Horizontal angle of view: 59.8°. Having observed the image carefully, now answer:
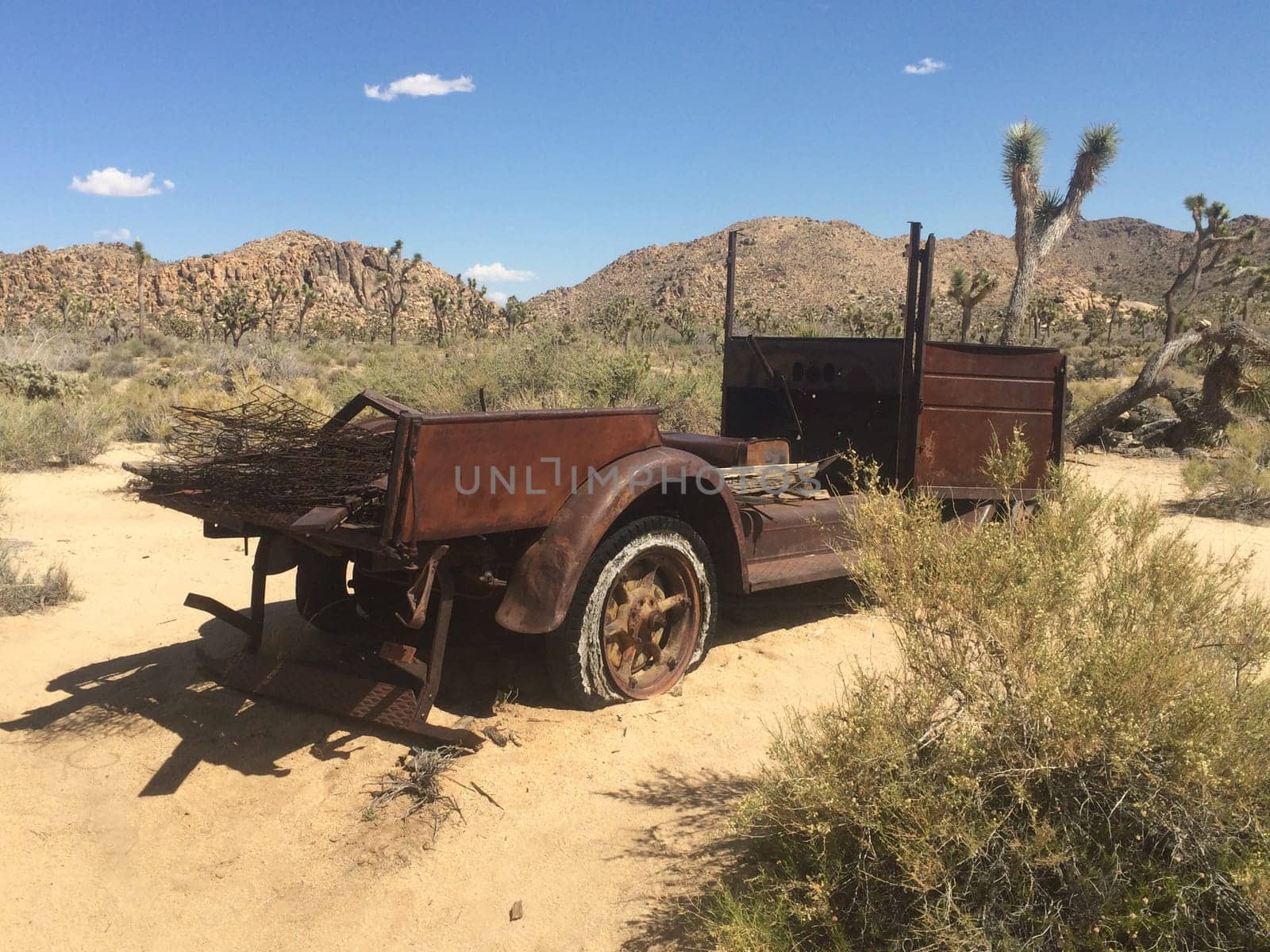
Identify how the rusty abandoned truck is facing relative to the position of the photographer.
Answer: facing away from the viewer and to the right of the viewer

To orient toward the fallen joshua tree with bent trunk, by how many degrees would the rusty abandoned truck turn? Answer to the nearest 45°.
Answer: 0° — it already faces it

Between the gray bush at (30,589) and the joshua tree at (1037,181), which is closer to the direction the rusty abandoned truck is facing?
the joshua tree

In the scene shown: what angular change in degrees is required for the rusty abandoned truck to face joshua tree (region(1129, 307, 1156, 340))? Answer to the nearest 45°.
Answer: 0° — it already faces it

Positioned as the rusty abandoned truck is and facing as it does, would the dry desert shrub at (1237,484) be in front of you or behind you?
in front

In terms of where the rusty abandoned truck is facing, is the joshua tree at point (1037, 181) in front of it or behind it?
in front

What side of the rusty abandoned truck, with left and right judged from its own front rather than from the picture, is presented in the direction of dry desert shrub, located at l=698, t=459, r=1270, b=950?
right

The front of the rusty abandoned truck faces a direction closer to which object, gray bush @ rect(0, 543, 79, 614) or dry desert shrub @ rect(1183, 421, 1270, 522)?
the dry desert shrub

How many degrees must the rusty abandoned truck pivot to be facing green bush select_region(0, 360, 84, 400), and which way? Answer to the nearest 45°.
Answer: approximately 90° to its left

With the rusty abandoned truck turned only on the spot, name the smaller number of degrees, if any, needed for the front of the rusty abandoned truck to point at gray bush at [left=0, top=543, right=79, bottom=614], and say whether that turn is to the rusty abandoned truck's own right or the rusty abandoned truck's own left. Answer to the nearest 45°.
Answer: approximately 90° to the rusty abandoned truck's own left
